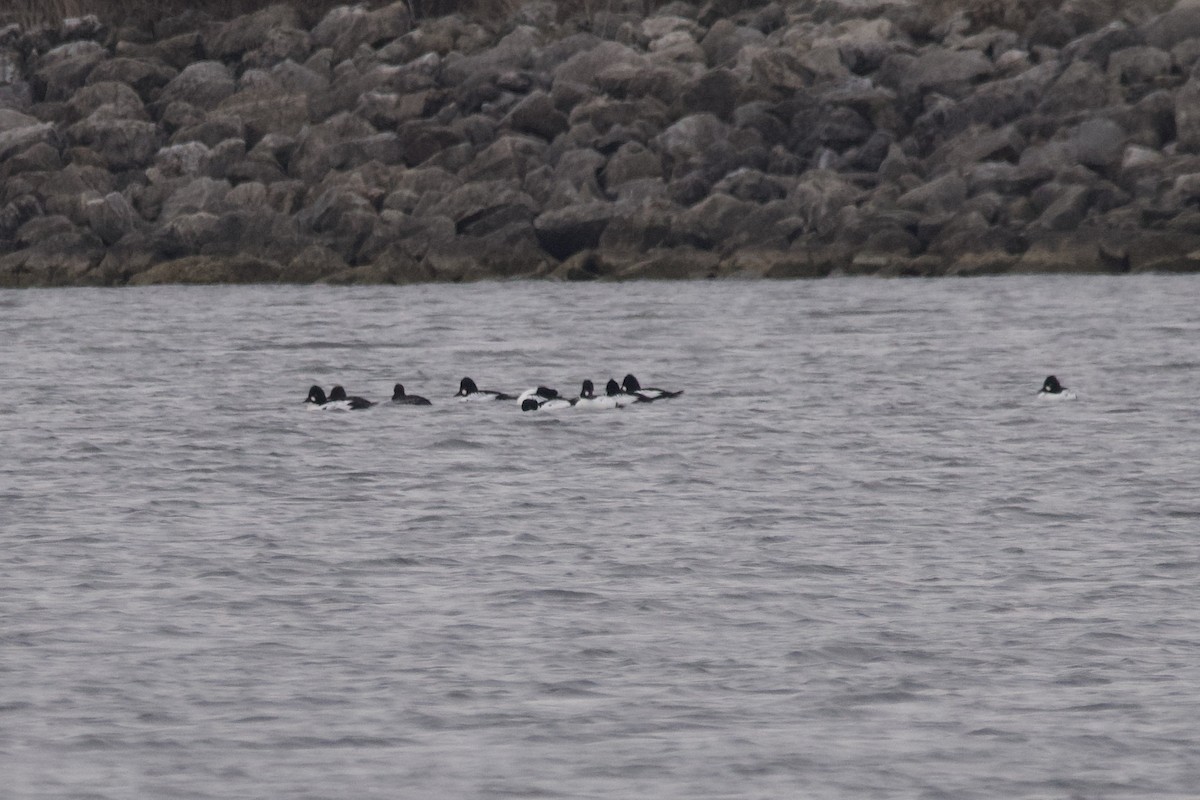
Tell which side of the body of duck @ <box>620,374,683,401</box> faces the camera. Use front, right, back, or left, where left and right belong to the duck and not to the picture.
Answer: left

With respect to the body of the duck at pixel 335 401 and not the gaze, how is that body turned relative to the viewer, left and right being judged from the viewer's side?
facing to the left of the viewer

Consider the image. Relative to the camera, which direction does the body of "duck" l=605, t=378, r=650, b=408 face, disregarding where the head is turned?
to the viewer's left

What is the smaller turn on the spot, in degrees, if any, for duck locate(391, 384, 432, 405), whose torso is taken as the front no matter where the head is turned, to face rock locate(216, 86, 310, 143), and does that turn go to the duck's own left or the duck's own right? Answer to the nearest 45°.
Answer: approximately 90° to the duck's own right

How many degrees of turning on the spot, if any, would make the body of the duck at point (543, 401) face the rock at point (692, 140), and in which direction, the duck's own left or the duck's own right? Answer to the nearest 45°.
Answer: approximately 90° to the duck's own right

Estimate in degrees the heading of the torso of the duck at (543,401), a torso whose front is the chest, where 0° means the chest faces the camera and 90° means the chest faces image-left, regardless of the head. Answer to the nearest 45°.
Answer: approximately 90°

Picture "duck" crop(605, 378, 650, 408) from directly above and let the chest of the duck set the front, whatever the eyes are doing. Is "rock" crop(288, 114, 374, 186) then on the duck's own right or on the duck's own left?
on the duck's own right

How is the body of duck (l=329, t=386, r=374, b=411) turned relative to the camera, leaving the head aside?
to the viewer's left
